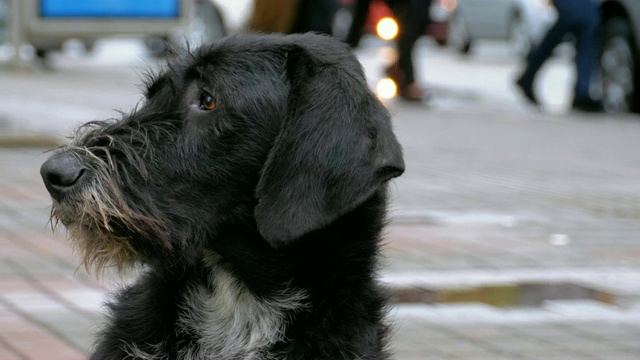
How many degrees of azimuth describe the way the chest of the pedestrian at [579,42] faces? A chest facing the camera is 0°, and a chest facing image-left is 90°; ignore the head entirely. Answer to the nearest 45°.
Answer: approximately 270°
